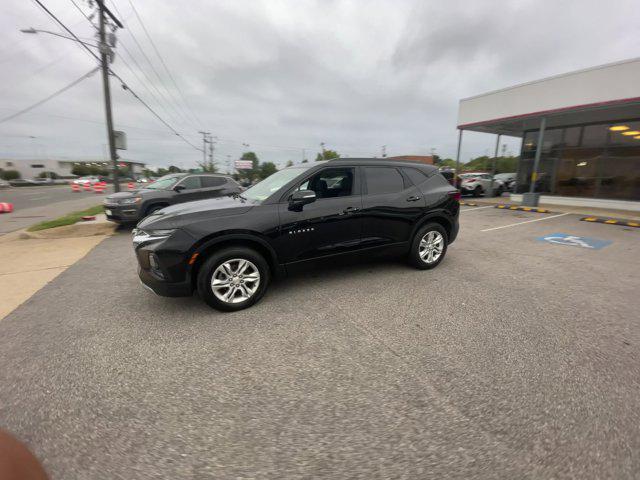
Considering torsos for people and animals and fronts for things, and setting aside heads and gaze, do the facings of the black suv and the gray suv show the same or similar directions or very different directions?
same or similar directions

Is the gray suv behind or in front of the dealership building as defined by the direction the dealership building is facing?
in front

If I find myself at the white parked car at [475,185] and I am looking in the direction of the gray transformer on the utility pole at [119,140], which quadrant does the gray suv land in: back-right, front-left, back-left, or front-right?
front-left

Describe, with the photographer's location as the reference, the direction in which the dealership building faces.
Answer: facing the viewer and to the left of the viewer

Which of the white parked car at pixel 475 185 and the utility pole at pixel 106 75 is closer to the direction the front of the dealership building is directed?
the utility pole

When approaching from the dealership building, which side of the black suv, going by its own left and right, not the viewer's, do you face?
back

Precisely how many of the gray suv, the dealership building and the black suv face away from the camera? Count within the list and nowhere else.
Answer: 0

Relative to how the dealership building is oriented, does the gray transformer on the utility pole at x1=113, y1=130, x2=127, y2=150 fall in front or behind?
in front

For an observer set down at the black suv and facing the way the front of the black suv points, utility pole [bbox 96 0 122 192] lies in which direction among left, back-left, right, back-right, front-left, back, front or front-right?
right
